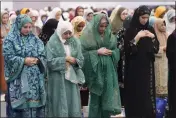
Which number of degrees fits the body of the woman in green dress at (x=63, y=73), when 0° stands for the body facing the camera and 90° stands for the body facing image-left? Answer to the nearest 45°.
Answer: approximately 315°

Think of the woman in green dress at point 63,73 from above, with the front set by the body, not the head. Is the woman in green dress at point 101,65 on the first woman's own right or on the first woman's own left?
on the first woman's own left

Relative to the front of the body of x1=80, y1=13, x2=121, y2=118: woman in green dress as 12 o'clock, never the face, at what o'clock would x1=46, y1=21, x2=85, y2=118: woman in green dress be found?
x1=46, y1=21, x2=85, y2=118: woman in green dress is roughly at 4 o'clock from x1=80, y1=13, x2=121, y2=118: woman in green dress.
